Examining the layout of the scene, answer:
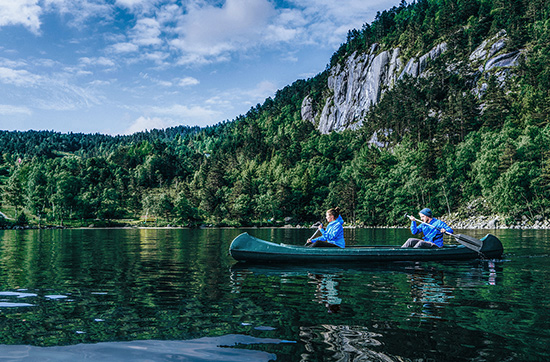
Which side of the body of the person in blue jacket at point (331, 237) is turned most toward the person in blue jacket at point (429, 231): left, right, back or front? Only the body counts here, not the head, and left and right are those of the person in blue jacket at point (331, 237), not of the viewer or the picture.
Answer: back

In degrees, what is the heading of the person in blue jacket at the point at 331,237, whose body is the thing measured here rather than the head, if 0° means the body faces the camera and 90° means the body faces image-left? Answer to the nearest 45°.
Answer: approximately 90°
